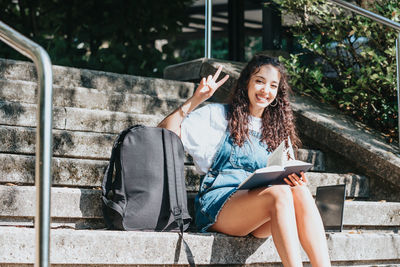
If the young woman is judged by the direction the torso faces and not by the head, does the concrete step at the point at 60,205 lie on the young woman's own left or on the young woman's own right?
on the young woman's own right

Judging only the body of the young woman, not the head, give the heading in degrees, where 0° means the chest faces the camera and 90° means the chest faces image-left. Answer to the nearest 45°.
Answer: approximately 315°

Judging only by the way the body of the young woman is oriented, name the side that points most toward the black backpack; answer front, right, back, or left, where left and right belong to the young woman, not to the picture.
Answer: right

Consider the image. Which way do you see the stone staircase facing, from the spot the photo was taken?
facing the viewer

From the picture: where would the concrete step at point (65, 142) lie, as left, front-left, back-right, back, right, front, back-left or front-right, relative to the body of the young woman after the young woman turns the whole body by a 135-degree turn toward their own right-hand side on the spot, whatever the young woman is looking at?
front

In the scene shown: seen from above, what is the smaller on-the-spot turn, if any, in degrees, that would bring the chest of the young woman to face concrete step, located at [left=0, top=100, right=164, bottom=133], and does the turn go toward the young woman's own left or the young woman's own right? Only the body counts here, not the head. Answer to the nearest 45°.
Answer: approximately 180°

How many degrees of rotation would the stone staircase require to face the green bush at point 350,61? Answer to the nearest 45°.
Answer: approximately 135° to its left

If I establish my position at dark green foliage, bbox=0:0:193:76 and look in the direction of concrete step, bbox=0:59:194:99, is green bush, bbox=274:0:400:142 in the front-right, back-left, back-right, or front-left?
front-left
